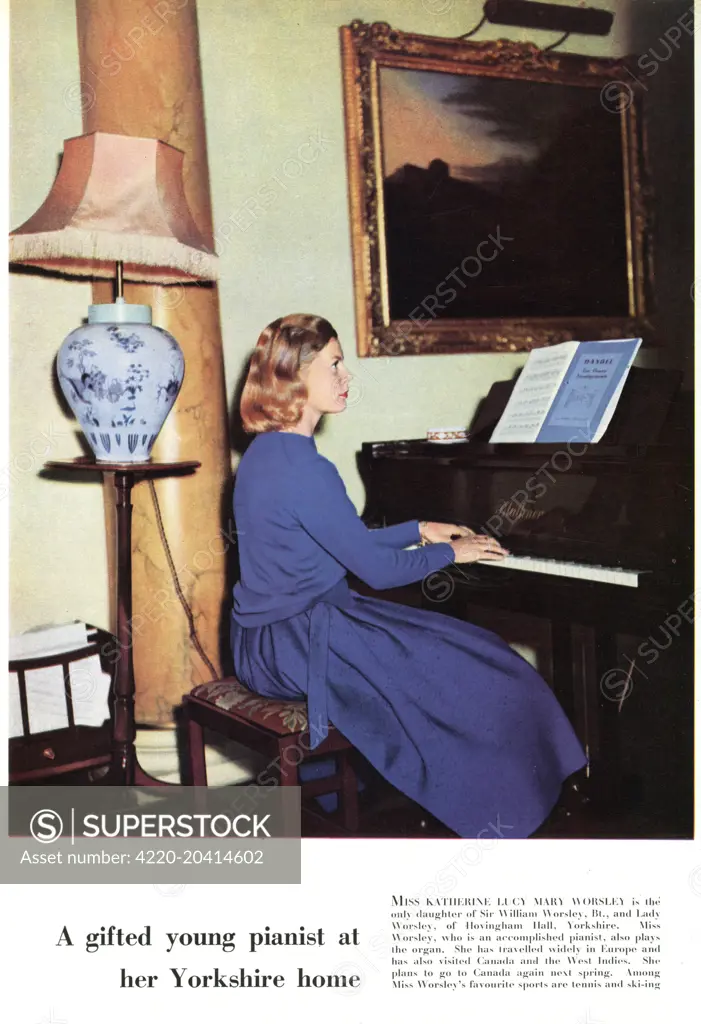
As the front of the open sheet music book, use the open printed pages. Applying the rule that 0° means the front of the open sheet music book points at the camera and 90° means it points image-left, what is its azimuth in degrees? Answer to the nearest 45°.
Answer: approximately 45°

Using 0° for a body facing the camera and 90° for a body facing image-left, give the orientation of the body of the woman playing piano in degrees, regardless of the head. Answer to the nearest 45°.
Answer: approximately 270°

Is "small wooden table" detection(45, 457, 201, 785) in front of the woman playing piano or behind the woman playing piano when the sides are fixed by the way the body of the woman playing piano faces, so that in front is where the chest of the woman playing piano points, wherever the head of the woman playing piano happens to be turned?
behind

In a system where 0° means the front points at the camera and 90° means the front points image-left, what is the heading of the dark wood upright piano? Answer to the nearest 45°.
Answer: approximately 45°

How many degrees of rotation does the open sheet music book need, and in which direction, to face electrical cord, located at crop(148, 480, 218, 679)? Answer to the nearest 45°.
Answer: approximately 45° to its right

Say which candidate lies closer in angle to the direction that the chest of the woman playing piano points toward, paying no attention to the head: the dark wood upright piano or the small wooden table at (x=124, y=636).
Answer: the dark wood upright piano

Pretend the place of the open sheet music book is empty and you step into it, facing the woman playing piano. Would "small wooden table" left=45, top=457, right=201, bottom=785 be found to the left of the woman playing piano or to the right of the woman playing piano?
right

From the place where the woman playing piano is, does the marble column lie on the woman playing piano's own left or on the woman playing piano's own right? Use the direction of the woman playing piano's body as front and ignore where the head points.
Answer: on the woman playing piano's own left

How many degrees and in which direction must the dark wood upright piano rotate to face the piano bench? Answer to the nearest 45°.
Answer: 0° — it already faces it

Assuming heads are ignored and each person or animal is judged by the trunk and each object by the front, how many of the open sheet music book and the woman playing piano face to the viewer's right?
1

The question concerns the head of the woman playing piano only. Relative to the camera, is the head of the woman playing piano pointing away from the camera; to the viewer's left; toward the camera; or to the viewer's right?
to the viewer's right
